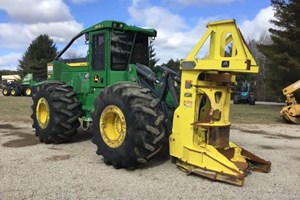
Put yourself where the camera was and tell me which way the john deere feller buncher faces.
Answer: facing the viewer and to the right of the viewer

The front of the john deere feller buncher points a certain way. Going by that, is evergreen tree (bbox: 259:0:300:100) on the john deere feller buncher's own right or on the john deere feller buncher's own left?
on the john deere feller buncher's own left

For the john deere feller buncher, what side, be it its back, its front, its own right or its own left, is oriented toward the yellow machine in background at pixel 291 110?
left
